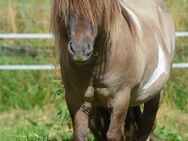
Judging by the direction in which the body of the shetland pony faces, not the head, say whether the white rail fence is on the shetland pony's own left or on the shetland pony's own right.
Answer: on the shetland pony's own right

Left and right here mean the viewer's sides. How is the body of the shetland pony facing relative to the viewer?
facing the viewer and to the left of the viewer
